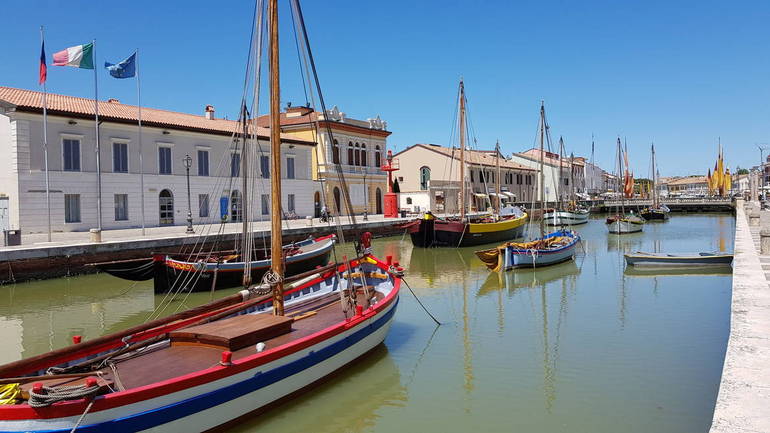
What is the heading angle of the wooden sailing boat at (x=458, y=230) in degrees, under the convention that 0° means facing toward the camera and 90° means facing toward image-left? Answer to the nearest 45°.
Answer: approximately 45°

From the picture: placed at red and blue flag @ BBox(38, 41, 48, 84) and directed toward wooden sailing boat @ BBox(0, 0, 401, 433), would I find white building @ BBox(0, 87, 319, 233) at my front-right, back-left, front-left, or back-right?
back-left

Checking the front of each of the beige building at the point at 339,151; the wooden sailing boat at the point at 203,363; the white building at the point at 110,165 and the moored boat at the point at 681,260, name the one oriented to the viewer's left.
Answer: the moored boat

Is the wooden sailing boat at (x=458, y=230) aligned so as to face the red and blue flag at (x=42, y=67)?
yes

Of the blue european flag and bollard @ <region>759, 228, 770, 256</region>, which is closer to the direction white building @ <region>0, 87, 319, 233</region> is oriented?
the bollard

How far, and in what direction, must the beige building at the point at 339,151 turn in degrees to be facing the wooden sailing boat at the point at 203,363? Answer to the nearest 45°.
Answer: approximately 45° to its right

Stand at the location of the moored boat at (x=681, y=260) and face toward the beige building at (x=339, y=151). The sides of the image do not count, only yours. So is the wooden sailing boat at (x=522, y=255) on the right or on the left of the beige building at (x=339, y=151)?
left

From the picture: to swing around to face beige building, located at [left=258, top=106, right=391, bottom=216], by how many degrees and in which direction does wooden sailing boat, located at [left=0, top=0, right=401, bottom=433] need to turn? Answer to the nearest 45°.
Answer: approximately 45° to its left

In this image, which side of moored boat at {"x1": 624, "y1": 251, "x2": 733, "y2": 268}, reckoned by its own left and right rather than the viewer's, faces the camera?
left

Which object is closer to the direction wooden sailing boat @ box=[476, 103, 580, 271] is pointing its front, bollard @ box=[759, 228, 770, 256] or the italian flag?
the italian flag

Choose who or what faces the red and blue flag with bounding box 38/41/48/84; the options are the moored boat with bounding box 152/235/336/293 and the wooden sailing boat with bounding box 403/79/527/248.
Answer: the wooden sailing boat
